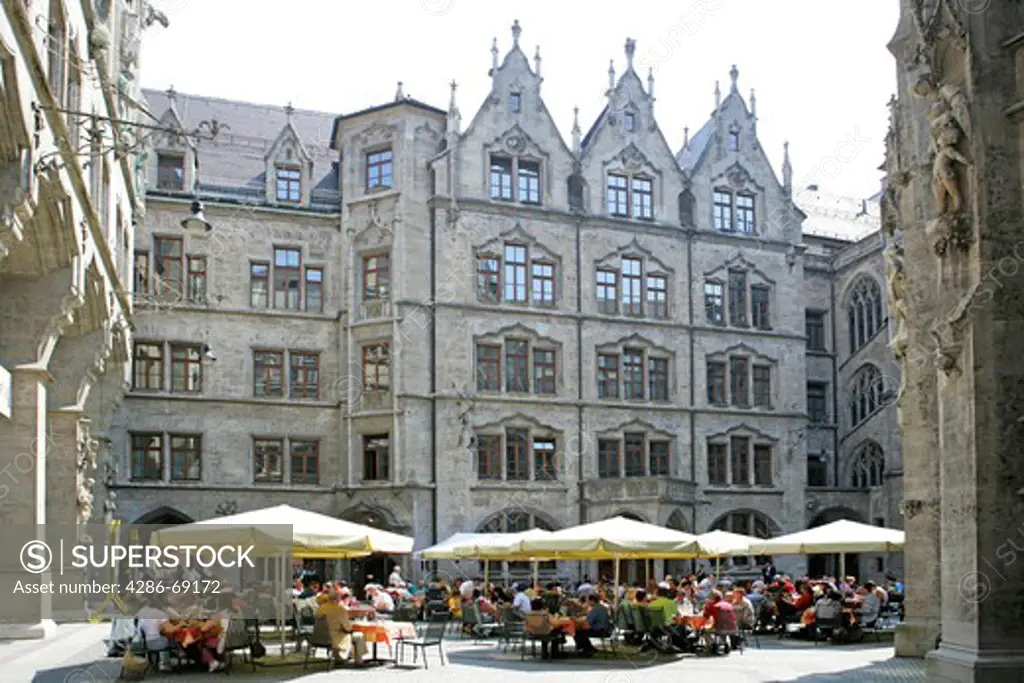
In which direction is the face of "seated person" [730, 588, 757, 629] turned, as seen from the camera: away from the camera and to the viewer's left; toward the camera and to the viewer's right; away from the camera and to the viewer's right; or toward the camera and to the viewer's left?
toward the camera and to the viewer's left

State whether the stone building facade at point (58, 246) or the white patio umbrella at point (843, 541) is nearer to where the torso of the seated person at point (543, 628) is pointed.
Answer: the white patio umbrella

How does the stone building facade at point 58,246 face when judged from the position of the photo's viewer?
facing to the right of the viewer

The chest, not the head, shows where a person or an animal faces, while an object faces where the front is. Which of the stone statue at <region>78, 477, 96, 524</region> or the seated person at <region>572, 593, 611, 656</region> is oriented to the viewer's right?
the stone statue

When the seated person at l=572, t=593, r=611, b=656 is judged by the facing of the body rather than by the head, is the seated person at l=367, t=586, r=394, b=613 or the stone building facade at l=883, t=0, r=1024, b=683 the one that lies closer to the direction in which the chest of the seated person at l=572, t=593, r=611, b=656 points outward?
the seated person

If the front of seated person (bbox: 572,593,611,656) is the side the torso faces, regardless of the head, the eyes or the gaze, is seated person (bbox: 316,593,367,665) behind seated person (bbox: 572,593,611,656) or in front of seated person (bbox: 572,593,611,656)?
in front

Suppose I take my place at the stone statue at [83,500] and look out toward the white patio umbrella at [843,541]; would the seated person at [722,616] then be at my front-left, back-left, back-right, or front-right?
front-right

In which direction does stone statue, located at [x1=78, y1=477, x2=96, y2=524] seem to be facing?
to the viewer's right

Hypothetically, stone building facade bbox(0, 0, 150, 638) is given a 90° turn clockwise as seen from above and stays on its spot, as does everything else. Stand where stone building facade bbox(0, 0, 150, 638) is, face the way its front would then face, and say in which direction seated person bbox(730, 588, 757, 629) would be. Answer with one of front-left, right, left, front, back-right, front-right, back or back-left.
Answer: left

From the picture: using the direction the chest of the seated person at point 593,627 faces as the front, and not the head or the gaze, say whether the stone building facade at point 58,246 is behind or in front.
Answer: in front

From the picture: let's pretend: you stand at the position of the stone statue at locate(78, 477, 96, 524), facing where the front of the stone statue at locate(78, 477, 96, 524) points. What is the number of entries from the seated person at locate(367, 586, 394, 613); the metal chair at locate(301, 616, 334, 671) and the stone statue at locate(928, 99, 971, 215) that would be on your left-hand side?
0

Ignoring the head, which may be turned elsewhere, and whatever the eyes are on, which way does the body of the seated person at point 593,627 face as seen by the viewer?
to the viewer's left

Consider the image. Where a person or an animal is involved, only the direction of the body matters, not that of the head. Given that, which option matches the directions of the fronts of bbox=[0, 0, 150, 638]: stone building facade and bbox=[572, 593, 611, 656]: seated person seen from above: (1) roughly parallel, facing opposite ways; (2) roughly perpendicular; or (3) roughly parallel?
roughly parallel, facing opposite ways

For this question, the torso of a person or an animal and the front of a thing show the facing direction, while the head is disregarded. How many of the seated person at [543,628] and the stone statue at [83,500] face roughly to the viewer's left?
0
